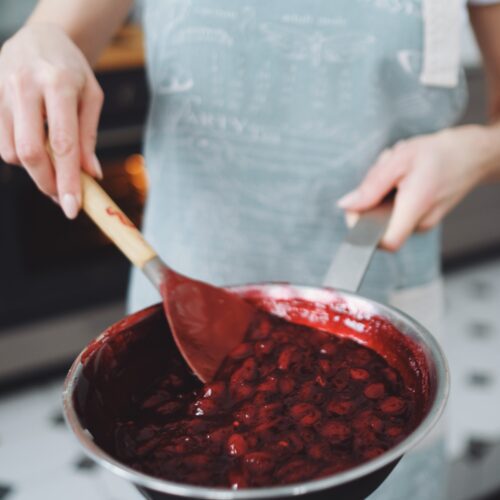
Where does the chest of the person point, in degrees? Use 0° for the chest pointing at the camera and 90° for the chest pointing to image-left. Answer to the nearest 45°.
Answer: approximately 0°

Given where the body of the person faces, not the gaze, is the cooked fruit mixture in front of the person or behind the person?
in front

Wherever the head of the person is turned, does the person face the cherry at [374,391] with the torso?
yes

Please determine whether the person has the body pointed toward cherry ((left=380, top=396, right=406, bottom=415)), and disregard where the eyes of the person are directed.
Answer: yes

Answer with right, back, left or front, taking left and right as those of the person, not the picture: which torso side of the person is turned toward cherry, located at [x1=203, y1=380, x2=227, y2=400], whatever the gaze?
front

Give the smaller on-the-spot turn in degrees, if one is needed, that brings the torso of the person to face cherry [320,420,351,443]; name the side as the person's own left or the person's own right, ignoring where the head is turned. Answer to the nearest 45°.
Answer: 0° — they already face it

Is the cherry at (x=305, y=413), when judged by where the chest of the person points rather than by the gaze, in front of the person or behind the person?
in front

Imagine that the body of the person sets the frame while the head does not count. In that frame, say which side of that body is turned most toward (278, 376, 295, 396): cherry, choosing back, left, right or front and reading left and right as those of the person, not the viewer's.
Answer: front
